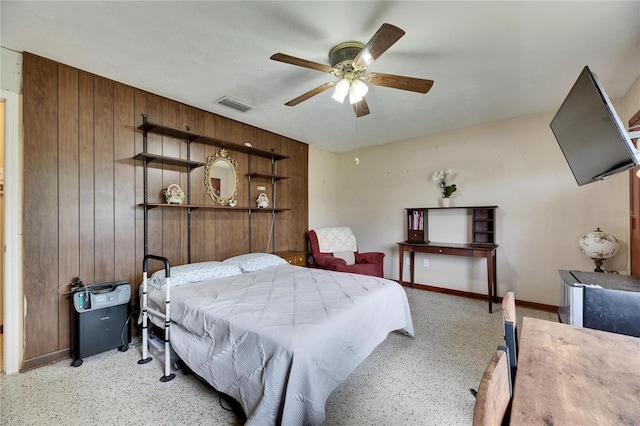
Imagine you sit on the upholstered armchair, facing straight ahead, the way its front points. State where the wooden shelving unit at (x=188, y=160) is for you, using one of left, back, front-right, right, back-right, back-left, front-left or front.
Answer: right

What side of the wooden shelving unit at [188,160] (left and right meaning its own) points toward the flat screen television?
front

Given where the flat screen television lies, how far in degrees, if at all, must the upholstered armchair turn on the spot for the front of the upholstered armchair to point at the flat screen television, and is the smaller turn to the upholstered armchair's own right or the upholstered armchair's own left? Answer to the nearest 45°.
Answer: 0° — it already faces it

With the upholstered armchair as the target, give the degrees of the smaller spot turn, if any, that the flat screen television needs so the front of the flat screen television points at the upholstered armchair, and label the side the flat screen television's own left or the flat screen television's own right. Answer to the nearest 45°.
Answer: approximately 45° to the flat screen television's own right

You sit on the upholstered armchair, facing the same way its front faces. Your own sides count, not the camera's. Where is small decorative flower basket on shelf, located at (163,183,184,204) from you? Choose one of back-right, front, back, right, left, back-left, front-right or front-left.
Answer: right

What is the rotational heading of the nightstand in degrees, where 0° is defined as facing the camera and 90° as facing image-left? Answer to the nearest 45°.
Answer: approximately 315°

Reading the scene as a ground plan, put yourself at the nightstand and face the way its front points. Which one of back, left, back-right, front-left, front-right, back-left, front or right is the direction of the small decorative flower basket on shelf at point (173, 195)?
right

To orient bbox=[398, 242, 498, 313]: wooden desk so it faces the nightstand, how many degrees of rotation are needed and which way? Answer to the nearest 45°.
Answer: approximately 45° to its right

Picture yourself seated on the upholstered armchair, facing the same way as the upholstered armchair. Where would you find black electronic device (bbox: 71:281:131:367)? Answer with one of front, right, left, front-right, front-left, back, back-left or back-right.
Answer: right

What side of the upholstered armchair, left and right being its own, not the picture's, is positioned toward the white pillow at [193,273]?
right

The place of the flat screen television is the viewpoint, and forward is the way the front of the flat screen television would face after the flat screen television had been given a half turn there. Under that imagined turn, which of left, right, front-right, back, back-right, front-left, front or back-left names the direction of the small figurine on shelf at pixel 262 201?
back-left
